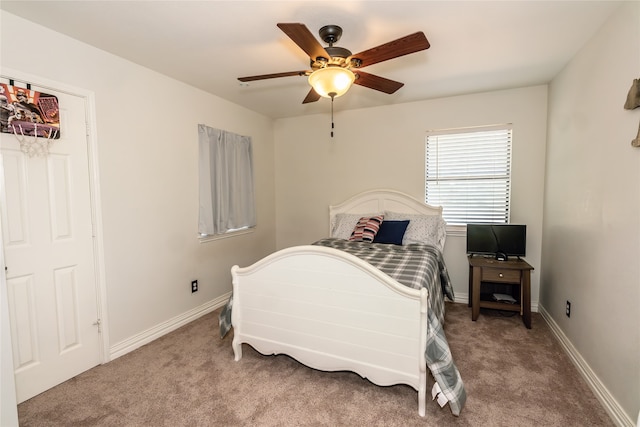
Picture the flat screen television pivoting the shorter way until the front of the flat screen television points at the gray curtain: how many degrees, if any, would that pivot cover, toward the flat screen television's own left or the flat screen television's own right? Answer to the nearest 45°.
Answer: approximately 45° to the flat screen television's own right

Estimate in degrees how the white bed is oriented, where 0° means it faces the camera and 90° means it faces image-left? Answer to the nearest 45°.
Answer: approximately 45°

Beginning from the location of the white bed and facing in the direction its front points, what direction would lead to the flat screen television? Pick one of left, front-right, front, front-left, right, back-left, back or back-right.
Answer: back

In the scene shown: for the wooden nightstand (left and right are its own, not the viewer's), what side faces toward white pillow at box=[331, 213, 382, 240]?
right

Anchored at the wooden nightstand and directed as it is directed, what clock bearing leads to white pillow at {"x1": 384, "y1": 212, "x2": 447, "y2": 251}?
The white pillow is roughly at 3 o'clock from the wooden nightstand.

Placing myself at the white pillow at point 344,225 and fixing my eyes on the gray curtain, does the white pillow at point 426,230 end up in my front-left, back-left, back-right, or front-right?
back-left

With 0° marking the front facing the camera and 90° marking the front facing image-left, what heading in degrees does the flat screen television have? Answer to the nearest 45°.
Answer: approximately 0°

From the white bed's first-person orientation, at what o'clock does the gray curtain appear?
The gray curtain is roughly at 3 o'clock from the white bed.

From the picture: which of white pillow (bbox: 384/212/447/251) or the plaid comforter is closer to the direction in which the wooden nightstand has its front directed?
the plaid comforter

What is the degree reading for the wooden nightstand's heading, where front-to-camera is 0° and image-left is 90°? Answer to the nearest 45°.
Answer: approximately 0°

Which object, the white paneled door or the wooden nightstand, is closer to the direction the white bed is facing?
the white paneled door
